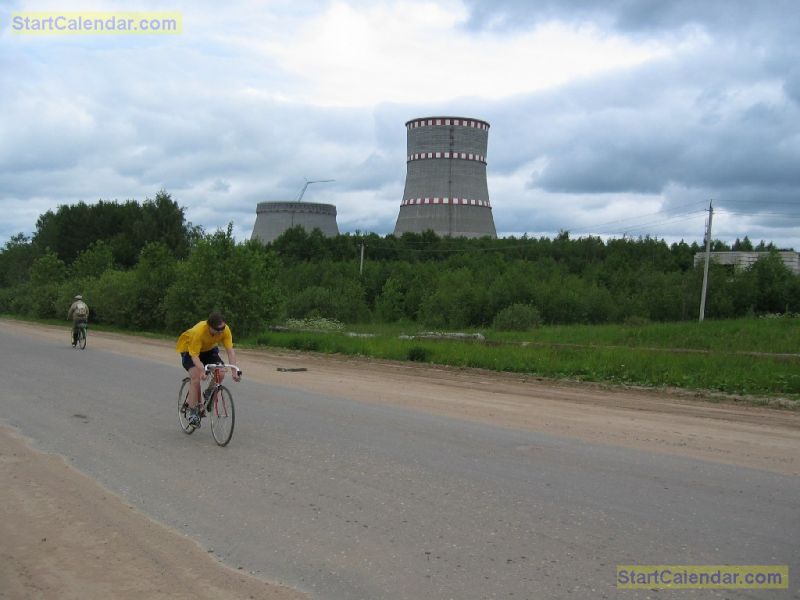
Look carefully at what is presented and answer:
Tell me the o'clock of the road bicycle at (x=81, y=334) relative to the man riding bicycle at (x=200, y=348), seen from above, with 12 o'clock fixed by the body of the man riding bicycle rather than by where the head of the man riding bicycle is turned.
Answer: The road bicycle is roughly at 7 o'clock from the man riding bicycle.

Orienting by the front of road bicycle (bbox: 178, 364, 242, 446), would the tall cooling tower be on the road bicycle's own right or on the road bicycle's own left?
on the road bicycle's own left

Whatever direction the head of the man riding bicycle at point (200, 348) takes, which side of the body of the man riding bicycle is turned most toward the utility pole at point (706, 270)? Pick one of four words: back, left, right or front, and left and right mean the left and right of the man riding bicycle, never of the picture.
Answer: left

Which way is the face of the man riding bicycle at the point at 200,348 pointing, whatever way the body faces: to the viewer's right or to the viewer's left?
to the viewer's right

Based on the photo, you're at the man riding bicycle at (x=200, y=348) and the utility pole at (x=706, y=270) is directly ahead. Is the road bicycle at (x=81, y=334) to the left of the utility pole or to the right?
left

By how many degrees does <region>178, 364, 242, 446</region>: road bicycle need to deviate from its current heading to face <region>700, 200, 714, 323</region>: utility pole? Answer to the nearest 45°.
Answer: approximately 90° to its left

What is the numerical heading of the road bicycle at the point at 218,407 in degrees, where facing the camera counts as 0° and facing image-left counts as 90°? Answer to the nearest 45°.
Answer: approximately 315°
